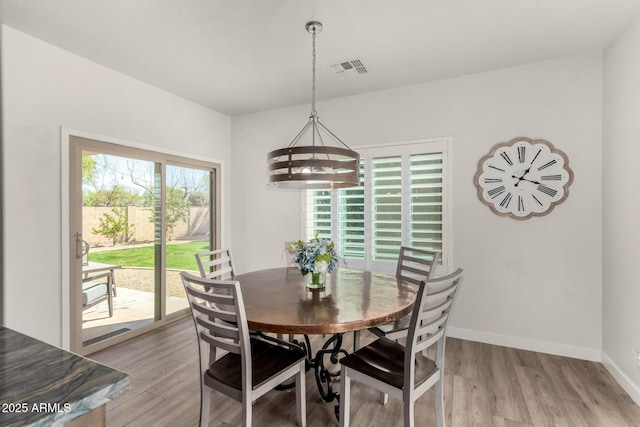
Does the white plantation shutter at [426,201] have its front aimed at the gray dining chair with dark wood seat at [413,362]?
yes

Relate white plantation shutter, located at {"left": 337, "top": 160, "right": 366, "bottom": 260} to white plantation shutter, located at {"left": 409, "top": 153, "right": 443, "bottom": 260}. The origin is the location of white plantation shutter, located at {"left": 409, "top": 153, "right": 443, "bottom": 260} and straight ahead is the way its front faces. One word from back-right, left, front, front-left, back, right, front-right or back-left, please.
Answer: right

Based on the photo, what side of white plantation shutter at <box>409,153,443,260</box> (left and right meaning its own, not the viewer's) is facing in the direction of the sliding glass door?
right

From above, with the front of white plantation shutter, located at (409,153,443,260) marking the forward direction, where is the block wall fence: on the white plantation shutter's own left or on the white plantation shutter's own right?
on the white plantation shutter's own right

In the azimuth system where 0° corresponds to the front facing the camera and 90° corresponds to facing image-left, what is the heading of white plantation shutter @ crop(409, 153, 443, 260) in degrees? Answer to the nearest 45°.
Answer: approximately 0°

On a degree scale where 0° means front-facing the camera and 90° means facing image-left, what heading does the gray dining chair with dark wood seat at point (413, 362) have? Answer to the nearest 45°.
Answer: approximately 135°

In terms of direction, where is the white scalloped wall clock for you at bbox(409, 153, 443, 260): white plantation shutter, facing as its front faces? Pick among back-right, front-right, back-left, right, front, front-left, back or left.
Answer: left

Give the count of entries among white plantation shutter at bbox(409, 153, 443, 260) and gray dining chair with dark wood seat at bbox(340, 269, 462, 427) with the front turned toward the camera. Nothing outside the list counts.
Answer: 1

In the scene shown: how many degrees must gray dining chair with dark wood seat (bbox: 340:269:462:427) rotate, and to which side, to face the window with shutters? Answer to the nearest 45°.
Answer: approximately 45° to its right
